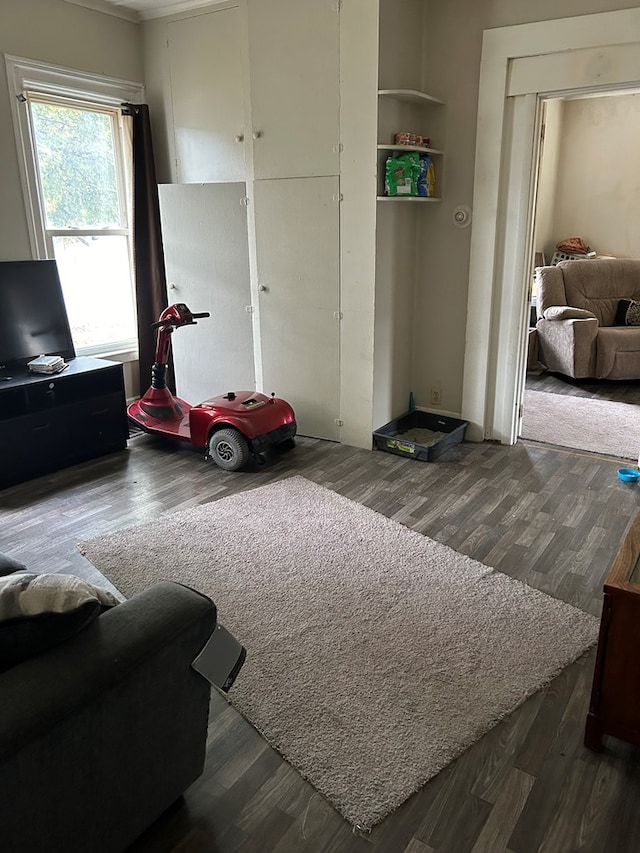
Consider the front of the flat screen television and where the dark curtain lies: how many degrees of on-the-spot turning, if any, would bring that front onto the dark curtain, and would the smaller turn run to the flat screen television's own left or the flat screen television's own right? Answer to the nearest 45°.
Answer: approximately 90° to the flat screen television's own left

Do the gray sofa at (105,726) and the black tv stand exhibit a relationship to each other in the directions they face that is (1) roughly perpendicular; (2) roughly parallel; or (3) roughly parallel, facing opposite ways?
roughly perpendicular

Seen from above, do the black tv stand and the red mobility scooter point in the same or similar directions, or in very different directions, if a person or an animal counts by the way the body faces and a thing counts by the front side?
very different directions

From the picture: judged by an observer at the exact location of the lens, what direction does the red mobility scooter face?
facing away from the viewer and to the left of the viewer

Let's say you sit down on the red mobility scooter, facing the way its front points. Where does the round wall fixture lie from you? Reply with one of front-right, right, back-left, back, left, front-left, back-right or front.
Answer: back-right

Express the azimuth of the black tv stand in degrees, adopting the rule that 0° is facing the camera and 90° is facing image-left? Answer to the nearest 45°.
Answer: approximately 315°

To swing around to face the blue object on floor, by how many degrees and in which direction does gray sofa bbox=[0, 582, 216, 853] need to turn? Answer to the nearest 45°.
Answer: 0° — it already faces it

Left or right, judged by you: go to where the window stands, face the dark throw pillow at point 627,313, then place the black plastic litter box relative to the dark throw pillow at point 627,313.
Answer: right

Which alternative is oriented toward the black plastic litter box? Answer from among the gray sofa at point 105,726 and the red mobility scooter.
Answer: the gray sofa

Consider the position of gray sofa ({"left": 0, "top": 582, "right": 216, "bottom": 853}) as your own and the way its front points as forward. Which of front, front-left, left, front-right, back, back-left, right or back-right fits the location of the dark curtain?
front-left
